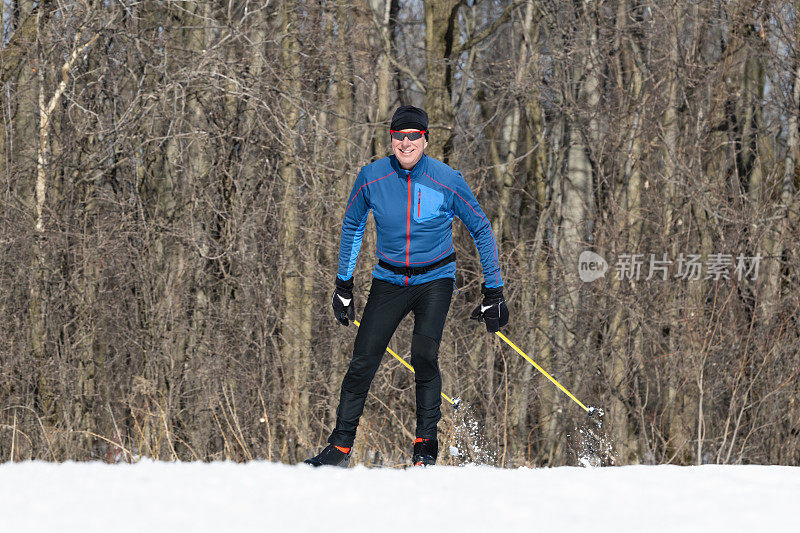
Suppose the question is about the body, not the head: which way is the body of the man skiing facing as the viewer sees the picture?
toward the camera

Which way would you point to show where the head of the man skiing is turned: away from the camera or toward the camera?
toward the camera
